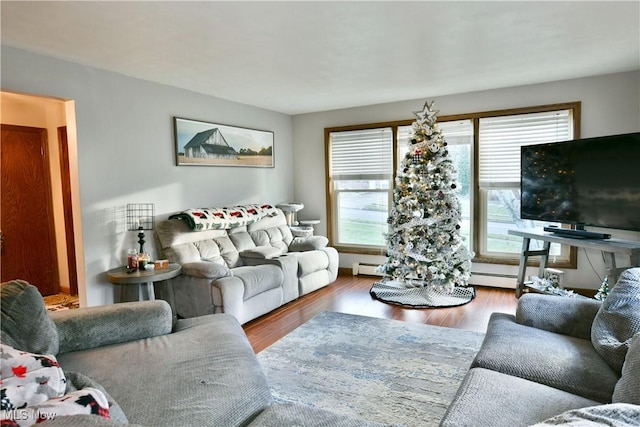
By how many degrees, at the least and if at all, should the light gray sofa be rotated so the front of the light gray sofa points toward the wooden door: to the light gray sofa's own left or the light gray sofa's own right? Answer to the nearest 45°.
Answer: approximately 135° to the light gray sofa's own right

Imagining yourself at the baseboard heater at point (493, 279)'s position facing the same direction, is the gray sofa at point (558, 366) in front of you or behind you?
in front

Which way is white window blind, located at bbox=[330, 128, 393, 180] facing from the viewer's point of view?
toward the camera

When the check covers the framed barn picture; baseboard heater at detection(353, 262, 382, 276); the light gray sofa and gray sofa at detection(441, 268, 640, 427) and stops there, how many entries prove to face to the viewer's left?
1

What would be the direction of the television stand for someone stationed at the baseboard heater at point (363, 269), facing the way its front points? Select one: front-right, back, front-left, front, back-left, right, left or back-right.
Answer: front-left

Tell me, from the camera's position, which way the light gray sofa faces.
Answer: facing the viewer and to the right of the viewer

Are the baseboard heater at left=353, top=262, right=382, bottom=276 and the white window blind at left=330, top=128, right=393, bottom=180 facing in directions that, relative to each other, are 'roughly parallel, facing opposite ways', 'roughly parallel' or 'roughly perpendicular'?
roughly parallel

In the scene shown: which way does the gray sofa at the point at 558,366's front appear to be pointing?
to the viewer's left

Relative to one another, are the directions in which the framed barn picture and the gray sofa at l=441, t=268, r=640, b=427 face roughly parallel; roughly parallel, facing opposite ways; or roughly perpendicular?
roughly parallel, facing opposite ways

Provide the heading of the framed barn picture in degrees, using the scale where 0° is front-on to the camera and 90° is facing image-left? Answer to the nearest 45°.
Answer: approximately 315°

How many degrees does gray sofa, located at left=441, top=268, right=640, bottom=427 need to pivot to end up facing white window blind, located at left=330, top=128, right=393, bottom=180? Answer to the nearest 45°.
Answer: approximately 45° to its right

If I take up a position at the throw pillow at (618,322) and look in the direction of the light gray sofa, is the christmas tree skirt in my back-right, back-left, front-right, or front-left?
front-right

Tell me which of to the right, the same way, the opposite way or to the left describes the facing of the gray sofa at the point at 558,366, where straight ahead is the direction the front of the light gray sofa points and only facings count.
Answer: the opposite way

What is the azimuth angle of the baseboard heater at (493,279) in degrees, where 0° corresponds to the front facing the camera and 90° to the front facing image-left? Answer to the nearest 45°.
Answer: approximately 0°

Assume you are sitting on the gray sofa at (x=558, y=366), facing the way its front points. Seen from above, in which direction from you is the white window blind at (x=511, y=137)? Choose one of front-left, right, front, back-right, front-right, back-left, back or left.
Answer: right

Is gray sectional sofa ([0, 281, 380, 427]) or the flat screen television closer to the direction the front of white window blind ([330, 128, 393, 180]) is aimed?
the gray sectional sofa

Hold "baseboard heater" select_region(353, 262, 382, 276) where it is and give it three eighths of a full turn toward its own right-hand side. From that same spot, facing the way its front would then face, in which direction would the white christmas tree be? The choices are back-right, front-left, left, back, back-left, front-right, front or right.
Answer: back
